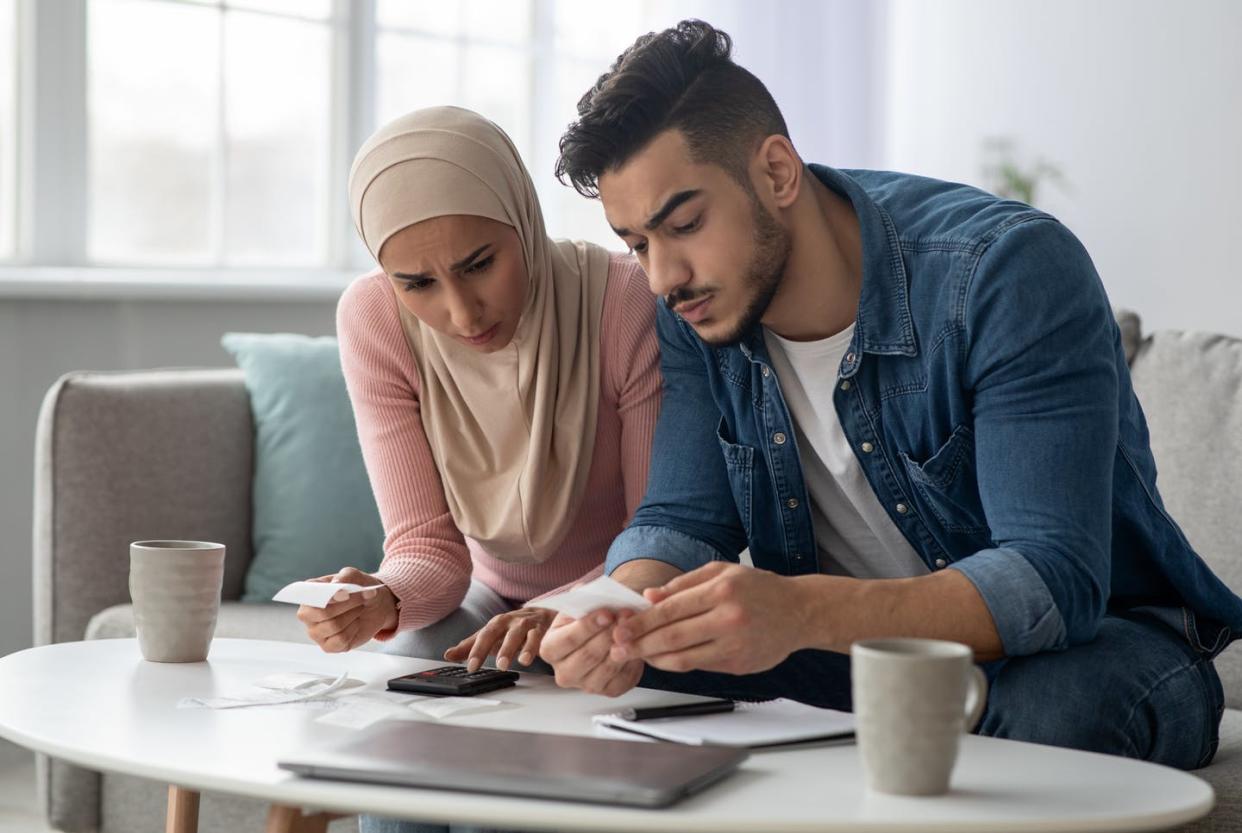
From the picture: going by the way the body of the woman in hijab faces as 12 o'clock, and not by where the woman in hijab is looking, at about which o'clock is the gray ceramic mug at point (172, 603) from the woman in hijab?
The gray ceramic mug is roughly at 1 o'clock from the woman in hijab.

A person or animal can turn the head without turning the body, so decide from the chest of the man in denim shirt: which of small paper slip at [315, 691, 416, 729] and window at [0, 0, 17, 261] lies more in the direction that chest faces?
the small paper slip

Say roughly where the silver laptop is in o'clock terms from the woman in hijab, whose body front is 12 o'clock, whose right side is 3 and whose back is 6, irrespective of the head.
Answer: The silver laptop is roughly at 12 o'clock from the woman in hijab.

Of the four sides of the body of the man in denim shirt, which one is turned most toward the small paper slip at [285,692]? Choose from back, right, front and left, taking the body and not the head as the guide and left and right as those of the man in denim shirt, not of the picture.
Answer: front

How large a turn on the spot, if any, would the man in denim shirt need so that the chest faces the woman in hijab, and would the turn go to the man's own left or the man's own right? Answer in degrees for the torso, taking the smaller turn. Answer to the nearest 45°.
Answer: approximately 90° to the man's own right

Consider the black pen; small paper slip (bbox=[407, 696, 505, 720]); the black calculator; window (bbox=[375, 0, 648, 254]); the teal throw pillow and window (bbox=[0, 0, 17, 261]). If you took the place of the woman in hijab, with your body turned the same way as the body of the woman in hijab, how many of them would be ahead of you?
3

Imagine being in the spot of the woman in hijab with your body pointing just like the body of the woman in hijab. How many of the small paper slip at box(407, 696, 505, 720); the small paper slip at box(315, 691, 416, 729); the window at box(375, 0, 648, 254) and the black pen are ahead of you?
3

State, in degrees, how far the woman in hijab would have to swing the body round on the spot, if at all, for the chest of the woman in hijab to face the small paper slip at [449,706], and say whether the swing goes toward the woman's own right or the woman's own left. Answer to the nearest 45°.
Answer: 0° — they already face it

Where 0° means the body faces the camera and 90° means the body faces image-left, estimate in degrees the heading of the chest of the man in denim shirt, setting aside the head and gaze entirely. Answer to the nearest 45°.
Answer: approximately 45°

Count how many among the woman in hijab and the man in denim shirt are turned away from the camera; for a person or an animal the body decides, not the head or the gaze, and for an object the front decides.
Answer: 0

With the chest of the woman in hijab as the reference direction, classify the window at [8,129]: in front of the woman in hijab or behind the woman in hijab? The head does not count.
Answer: behind

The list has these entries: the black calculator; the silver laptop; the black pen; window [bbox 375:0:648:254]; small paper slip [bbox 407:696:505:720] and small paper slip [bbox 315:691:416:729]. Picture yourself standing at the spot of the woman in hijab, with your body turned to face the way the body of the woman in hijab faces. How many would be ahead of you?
5

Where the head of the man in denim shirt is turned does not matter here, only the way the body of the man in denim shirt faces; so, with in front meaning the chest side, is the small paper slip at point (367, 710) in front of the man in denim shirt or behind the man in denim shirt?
in front

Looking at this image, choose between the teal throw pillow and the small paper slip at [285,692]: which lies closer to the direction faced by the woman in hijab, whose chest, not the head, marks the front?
the small paper slip
